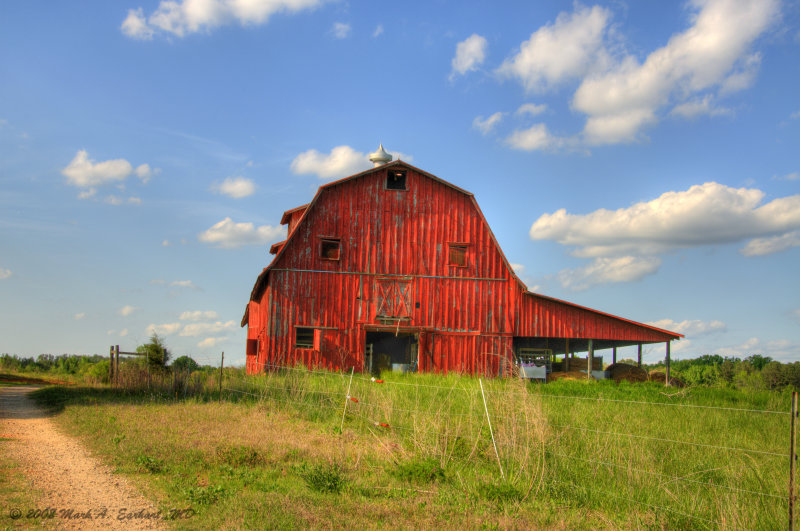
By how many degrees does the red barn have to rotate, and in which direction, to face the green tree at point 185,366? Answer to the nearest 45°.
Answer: approximately 90° to its right

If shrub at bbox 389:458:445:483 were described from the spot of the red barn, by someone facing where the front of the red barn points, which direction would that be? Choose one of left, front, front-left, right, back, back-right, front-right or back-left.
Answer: front

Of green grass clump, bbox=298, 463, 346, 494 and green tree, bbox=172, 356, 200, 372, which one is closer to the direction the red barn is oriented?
the green grass clump

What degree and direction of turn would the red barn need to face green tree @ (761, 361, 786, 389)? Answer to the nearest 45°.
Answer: approximately 135° to its left

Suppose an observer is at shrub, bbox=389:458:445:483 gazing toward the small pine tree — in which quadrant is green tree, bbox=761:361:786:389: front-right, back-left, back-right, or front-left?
front-right

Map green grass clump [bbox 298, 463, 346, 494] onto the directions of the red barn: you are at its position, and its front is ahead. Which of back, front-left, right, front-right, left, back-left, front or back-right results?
front

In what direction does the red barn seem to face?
toward the camera

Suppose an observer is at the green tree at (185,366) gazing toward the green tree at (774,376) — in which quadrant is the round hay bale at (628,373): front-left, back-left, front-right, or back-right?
front-right
